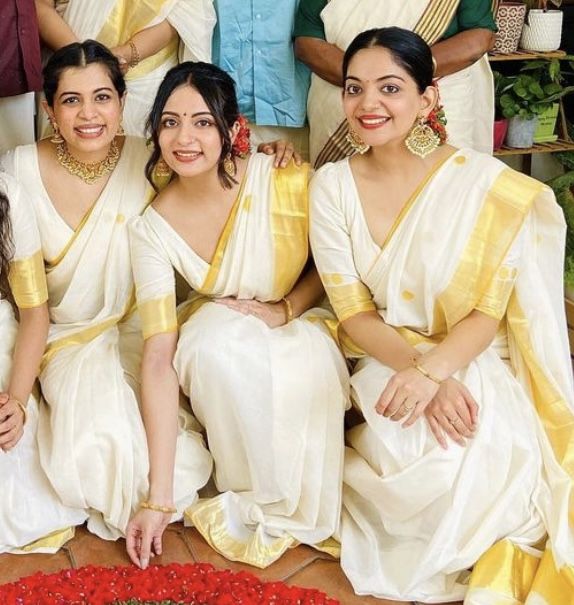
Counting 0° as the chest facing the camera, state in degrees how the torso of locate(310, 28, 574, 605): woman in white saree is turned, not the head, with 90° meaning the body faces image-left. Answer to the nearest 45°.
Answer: approximately 45°

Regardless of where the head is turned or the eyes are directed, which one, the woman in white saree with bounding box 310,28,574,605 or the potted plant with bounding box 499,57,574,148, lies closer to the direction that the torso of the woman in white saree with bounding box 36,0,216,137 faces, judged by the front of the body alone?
the woman in white saree

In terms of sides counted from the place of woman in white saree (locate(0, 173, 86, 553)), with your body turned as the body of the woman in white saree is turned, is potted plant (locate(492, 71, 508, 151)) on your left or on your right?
on your left
